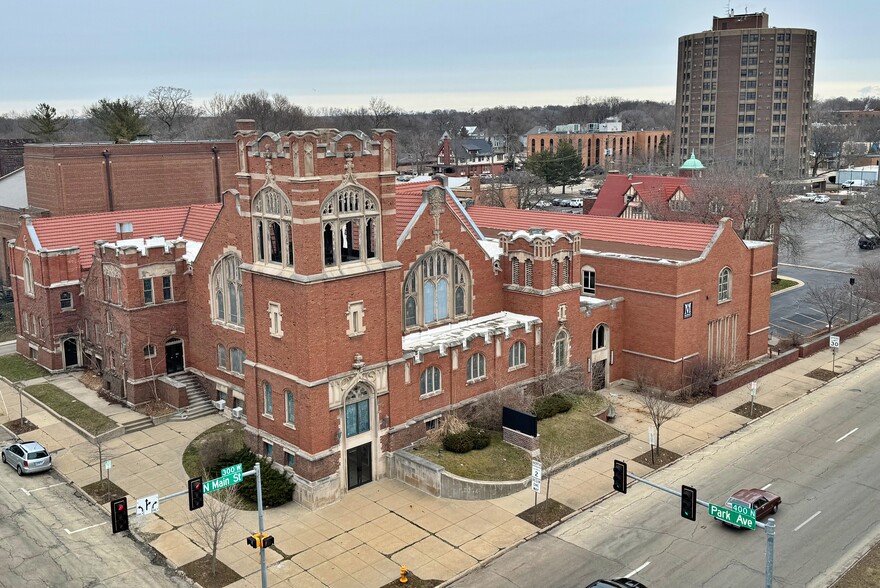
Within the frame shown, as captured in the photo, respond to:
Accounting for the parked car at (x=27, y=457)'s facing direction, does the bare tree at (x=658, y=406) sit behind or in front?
behind

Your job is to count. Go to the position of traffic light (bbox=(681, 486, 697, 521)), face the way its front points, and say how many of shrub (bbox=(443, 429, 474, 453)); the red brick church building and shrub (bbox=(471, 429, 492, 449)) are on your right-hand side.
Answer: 3

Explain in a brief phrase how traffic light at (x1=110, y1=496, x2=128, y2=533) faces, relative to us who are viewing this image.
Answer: facing the viewer and to the right of the viewer

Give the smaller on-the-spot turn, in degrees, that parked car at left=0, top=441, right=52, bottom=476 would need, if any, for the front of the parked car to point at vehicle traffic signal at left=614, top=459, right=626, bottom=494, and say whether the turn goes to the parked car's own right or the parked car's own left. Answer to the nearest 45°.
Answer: approximately 180°

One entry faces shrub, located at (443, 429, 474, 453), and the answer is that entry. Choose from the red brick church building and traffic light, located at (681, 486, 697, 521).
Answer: the red brick church building

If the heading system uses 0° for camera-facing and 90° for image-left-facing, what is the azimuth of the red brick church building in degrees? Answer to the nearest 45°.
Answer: approximately 315°

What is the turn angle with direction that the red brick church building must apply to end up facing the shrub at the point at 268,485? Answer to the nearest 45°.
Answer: approximately 90° to its right

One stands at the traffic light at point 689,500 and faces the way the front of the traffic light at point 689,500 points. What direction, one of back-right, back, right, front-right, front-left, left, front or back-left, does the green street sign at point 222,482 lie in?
front-right

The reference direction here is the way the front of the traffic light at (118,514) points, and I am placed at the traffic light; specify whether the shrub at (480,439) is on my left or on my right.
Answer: on my left

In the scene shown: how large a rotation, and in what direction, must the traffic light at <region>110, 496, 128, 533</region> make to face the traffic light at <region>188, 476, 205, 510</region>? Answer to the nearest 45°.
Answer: approximately 45° to its left

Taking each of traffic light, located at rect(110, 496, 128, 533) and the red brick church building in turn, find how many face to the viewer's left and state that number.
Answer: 0

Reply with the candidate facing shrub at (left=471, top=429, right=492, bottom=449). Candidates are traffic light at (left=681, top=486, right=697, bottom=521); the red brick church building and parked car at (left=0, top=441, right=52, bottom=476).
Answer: the red brick church building

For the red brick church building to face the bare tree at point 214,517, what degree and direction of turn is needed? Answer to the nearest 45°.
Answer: approximately 90° to its right
